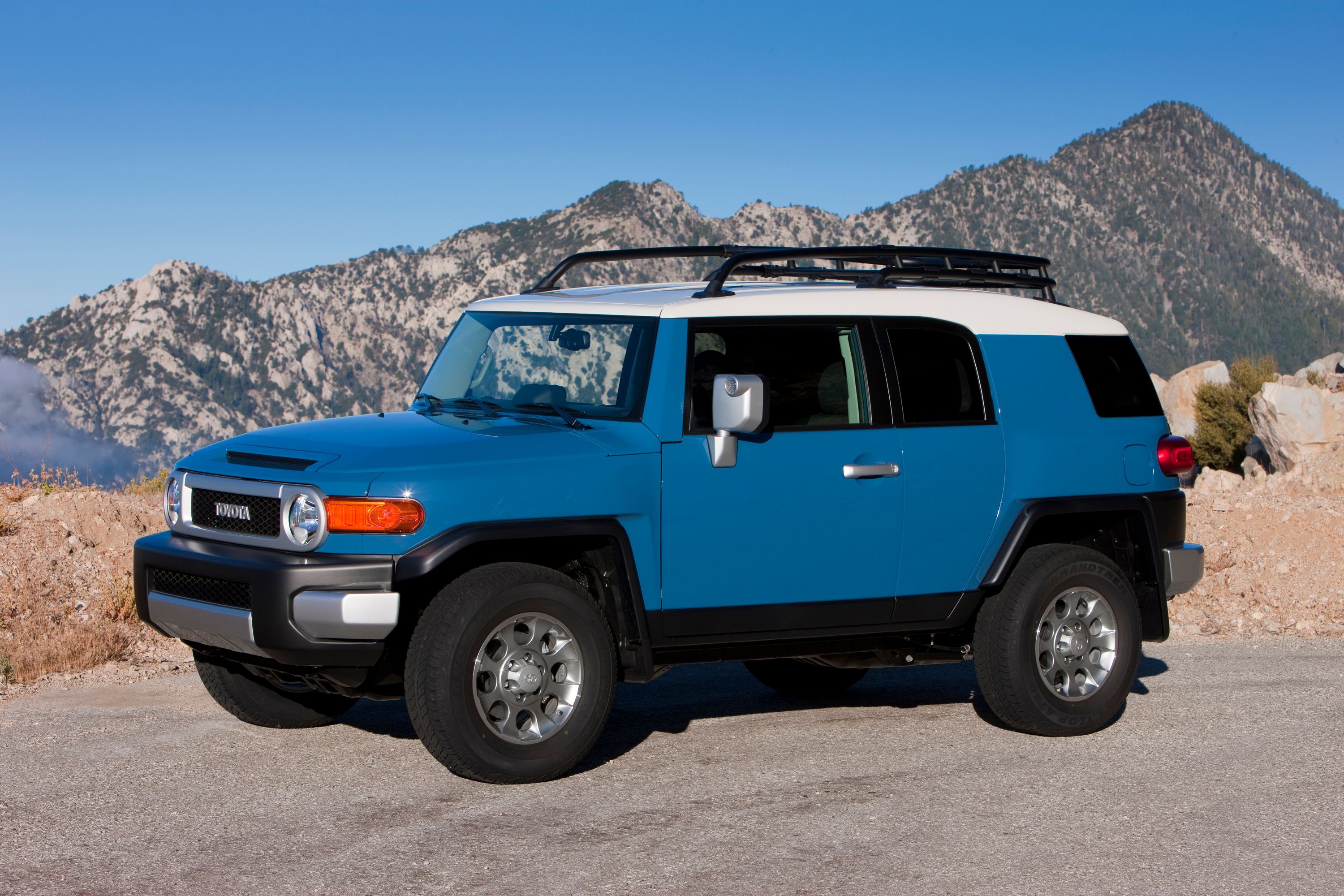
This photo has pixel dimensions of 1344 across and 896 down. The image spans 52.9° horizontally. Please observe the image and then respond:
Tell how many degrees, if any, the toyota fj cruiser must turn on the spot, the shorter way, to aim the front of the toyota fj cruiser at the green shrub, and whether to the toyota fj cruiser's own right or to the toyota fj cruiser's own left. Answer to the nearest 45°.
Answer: approximately 180°

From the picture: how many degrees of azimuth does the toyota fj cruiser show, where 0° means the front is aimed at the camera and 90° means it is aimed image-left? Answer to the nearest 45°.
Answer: approximately 45°

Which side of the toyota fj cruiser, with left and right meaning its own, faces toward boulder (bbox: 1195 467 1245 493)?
back

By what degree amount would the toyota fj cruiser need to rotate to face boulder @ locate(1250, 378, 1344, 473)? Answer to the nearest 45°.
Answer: approximately 180°
